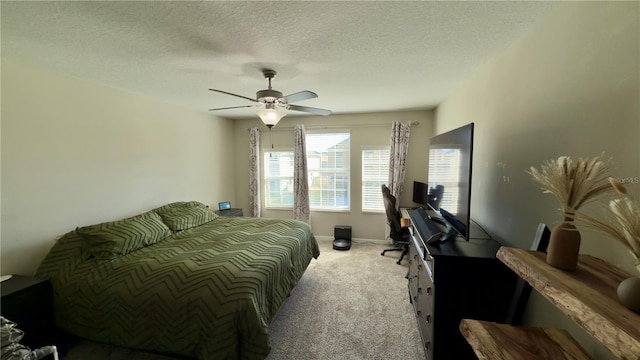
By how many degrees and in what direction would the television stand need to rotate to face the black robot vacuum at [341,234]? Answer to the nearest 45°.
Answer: approximately 45° to its right

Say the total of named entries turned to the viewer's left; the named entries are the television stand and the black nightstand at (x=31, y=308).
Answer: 1

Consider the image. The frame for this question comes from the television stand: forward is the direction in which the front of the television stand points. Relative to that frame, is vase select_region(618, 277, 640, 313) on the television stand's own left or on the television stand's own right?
on the television stand's own left

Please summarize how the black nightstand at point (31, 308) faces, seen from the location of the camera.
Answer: facing the viewer and to the right of the viewer

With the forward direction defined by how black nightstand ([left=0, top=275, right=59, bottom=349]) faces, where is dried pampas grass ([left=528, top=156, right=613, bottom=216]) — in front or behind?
in front

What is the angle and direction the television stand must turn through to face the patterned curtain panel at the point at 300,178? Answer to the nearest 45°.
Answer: approximately 45° to its right

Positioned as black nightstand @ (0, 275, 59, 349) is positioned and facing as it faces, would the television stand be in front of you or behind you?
in front

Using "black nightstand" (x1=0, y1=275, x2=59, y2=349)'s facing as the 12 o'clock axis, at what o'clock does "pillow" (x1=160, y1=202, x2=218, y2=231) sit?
The pillow is roughly at 10 o'clock from the black nightstand.

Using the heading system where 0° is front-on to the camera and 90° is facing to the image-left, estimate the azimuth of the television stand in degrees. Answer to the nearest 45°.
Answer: approximately 90°

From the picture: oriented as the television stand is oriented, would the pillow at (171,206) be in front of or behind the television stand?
in front

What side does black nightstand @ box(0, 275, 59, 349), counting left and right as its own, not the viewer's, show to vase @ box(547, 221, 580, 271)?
front
